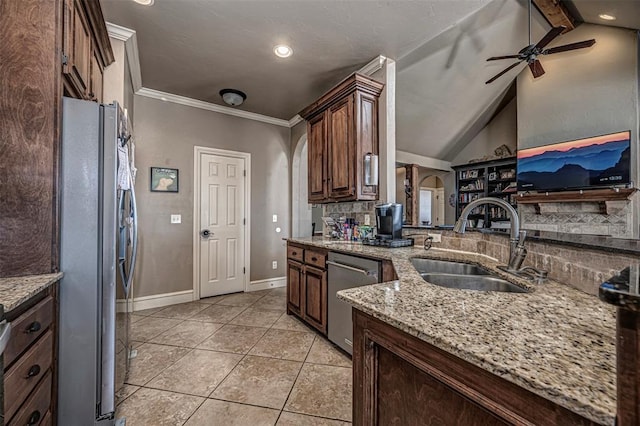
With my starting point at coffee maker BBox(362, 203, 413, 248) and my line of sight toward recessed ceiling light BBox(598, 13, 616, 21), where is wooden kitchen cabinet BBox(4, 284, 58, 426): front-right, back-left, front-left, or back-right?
back-right

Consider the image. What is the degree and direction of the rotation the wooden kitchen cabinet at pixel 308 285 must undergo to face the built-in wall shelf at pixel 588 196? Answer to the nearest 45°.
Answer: approximately 135° to its left

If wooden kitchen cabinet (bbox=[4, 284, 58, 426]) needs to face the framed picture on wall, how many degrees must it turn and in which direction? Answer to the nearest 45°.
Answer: approximately 90° to its left

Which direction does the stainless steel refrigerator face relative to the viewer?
to the viewer's right

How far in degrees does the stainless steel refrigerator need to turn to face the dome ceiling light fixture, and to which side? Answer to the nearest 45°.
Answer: approximately 45° to its left

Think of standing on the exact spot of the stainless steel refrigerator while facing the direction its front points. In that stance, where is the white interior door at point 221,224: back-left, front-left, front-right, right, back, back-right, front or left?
front-left

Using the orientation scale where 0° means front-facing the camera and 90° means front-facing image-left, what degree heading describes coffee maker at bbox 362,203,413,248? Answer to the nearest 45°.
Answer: approximately 45°

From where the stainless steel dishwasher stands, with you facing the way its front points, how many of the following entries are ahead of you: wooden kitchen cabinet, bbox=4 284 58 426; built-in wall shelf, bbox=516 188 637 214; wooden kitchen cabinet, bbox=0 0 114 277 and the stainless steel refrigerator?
3

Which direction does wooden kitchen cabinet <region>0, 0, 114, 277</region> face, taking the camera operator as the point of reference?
facing to the right of the viewer

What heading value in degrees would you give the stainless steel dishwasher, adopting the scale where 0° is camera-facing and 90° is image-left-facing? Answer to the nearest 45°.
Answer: approximately 45°
